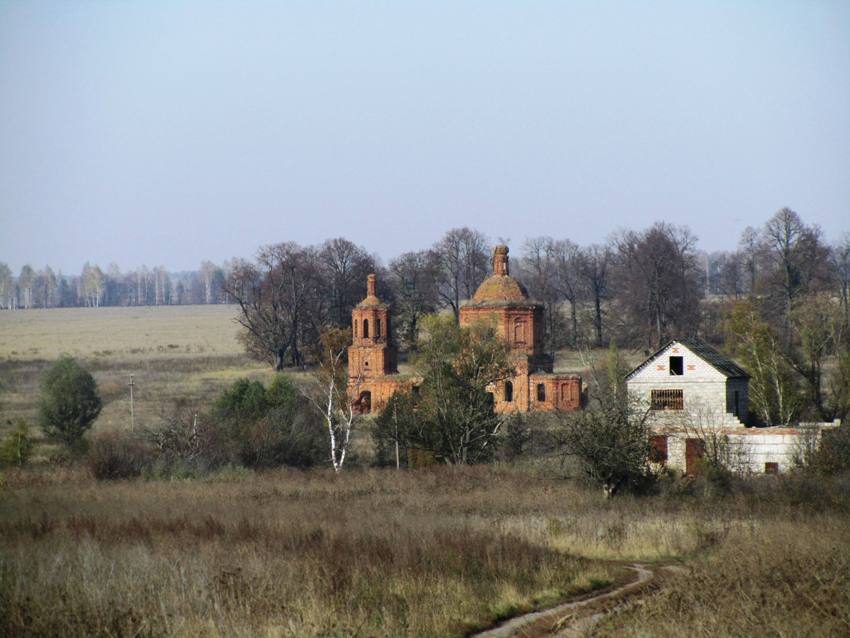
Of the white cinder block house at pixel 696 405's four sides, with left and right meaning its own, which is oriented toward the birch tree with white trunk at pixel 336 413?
right

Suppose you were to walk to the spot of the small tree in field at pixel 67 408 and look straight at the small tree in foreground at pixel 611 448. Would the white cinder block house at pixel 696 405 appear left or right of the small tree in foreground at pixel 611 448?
left

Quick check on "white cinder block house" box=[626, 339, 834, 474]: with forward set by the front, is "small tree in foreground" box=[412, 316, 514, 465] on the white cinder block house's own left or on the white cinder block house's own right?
on the white cinder block house's own right

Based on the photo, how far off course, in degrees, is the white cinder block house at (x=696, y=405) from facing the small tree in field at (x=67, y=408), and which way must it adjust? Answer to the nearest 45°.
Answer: approximately 90° to its right

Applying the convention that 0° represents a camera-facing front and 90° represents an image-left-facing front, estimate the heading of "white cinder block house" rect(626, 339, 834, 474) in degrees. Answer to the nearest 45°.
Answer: approximately 0°

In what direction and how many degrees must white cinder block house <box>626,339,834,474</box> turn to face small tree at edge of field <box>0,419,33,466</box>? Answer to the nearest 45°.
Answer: approximately 45° to its right

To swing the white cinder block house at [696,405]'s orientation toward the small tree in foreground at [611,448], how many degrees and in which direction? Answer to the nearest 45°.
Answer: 0° — it already faces it

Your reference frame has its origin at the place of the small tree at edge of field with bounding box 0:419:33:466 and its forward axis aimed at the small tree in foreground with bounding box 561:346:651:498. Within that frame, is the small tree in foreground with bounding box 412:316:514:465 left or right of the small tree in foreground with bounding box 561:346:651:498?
left
